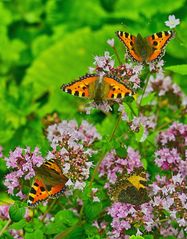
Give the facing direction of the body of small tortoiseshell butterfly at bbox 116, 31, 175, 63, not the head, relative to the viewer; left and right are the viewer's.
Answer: facing away from the viewer
